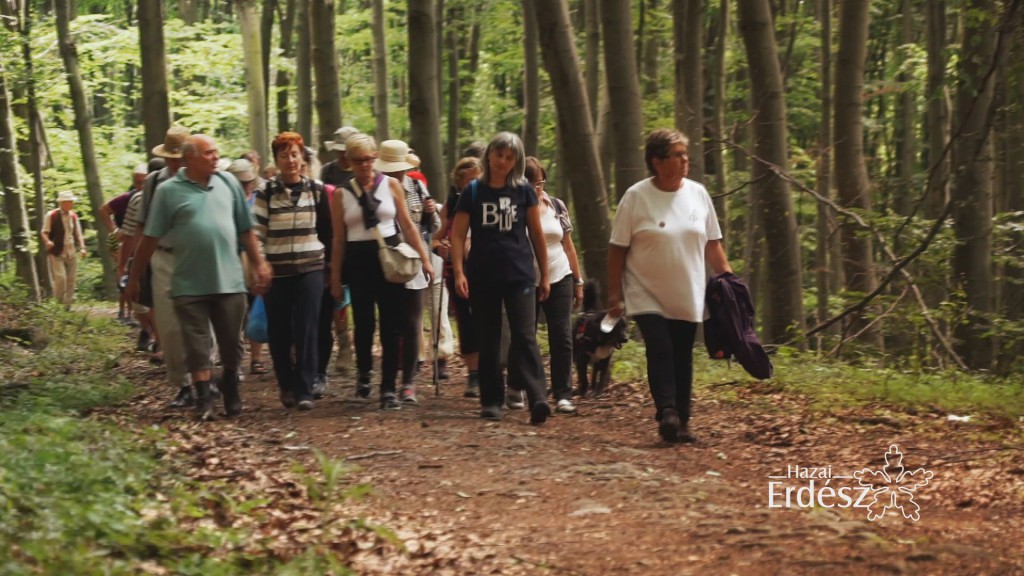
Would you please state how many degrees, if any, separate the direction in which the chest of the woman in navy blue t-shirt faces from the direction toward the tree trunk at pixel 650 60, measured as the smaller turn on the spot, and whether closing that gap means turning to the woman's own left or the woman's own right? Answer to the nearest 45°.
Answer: approximately 180°

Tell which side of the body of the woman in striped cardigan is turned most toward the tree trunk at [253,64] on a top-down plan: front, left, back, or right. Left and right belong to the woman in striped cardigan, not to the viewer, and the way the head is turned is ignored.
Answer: back

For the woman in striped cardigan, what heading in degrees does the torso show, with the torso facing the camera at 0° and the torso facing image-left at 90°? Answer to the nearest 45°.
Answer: approximately 0°

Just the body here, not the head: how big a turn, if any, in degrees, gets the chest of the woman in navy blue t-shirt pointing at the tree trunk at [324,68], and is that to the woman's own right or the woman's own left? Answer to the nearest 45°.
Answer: approximately 180°

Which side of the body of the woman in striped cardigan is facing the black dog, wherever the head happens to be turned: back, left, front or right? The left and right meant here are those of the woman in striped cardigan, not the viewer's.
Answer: left

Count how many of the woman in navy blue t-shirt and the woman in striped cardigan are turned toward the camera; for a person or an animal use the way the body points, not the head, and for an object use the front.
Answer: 2

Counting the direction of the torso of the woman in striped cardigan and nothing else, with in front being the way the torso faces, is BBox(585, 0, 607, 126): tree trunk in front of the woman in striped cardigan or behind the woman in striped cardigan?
behind

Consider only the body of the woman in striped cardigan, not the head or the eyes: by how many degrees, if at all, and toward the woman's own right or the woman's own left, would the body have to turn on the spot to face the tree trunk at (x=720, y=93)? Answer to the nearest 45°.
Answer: approximately 135° to the woman's own left
